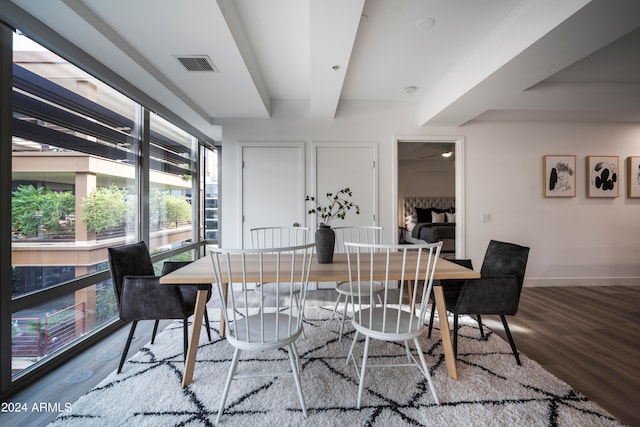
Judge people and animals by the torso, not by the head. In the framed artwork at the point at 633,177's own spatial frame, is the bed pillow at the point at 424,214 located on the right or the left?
on its right

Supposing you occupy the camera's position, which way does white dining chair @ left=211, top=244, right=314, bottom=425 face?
facing away from the viewer

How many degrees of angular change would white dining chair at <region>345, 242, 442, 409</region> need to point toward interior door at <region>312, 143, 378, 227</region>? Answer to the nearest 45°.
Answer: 0° — it already faces it

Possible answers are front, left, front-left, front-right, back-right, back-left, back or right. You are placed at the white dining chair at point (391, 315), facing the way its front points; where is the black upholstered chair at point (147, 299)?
left

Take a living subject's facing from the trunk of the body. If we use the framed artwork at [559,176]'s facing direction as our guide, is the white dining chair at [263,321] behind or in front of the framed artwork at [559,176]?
in front

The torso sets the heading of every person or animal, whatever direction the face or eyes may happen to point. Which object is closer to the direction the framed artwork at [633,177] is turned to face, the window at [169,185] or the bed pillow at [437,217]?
the window

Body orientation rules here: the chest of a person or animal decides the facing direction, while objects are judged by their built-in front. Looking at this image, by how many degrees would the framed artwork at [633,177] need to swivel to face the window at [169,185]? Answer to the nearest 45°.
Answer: approximately 45° to its right

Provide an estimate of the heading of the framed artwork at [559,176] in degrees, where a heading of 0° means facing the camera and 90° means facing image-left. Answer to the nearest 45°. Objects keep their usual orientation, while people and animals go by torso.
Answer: approximately 0°

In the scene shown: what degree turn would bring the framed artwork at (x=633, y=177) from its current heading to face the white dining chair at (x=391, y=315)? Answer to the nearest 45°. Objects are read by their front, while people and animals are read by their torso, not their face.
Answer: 0° — it already faces it

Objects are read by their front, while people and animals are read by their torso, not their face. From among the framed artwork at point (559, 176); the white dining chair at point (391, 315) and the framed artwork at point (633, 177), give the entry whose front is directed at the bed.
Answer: the white dining chair

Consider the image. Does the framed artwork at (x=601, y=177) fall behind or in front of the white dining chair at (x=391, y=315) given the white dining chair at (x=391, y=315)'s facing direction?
in front

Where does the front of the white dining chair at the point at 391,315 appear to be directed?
away from the camera

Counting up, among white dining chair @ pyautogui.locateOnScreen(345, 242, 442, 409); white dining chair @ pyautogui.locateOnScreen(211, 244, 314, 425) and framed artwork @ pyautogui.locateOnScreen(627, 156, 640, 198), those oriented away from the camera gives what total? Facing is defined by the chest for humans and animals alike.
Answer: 2
